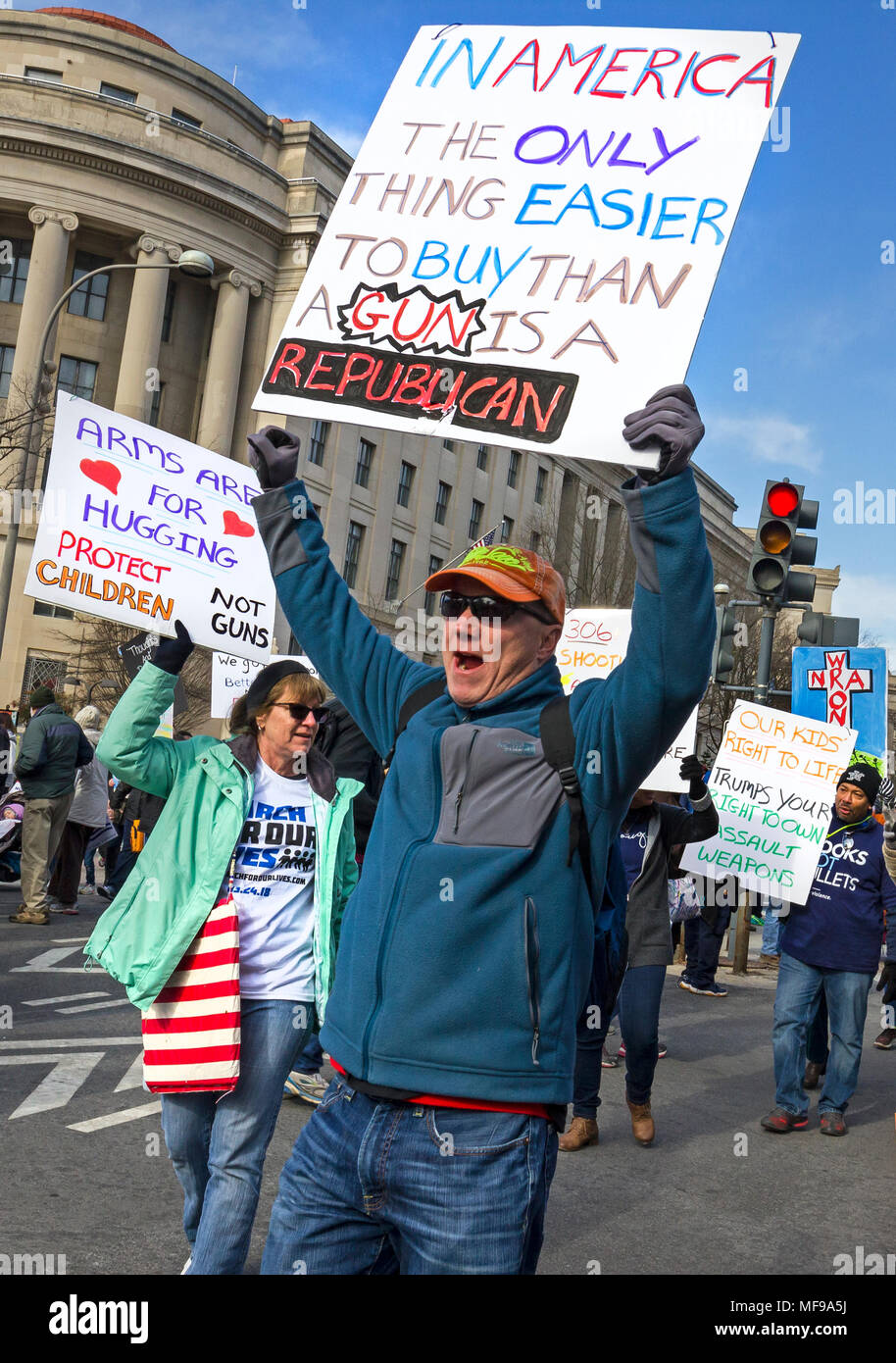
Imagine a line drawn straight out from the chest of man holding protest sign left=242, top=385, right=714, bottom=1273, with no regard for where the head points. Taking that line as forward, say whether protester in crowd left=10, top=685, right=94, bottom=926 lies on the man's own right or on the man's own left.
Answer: on the man's own right

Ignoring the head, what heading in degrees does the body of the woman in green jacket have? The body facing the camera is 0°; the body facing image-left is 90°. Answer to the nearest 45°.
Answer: approximately 315°

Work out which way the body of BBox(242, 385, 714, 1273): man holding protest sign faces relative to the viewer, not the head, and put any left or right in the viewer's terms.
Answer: facing the viewer and to the left of the viewer

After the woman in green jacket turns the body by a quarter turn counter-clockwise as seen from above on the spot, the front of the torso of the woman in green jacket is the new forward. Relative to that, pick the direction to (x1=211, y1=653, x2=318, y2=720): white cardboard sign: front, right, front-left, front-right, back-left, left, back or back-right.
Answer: front-left

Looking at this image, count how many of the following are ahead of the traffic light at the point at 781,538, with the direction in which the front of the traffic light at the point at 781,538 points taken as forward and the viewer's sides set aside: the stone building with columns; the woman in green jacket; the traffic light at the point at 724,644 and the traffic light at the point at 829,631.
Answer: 1

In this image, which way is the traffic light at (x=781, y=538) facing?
toward the camera

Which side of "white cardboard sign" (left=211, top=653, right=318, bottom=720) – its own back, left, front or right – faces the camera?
front

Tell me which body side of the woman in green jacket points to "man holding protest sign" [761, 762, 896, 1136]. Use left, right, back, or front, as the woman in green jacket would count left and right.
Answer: left

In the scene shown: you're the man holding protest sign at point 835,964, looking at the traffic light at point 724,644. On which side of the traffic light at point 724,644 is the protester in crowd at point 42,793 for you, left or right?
left

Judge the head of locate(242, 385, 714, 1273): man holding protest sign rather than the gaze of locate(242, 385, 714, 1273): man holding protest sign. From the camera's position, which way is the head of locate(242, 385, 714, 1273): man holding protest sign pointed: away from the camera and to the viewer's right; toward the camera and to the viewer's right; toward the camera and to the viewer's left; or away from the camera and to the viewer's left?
toward the camera and to the viewer's left

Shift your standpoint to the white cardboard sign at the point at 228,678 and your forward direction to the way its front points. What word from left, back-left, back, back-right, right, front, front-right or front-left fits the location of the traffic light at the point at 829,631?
left

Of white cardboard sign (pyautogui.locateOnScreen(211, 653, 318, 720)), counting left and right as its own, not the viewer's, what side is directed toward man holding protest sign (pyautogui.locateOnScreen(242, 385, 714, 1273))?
front

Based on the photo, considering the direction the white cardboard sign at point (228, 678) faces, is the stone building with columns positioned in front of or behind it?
behind
